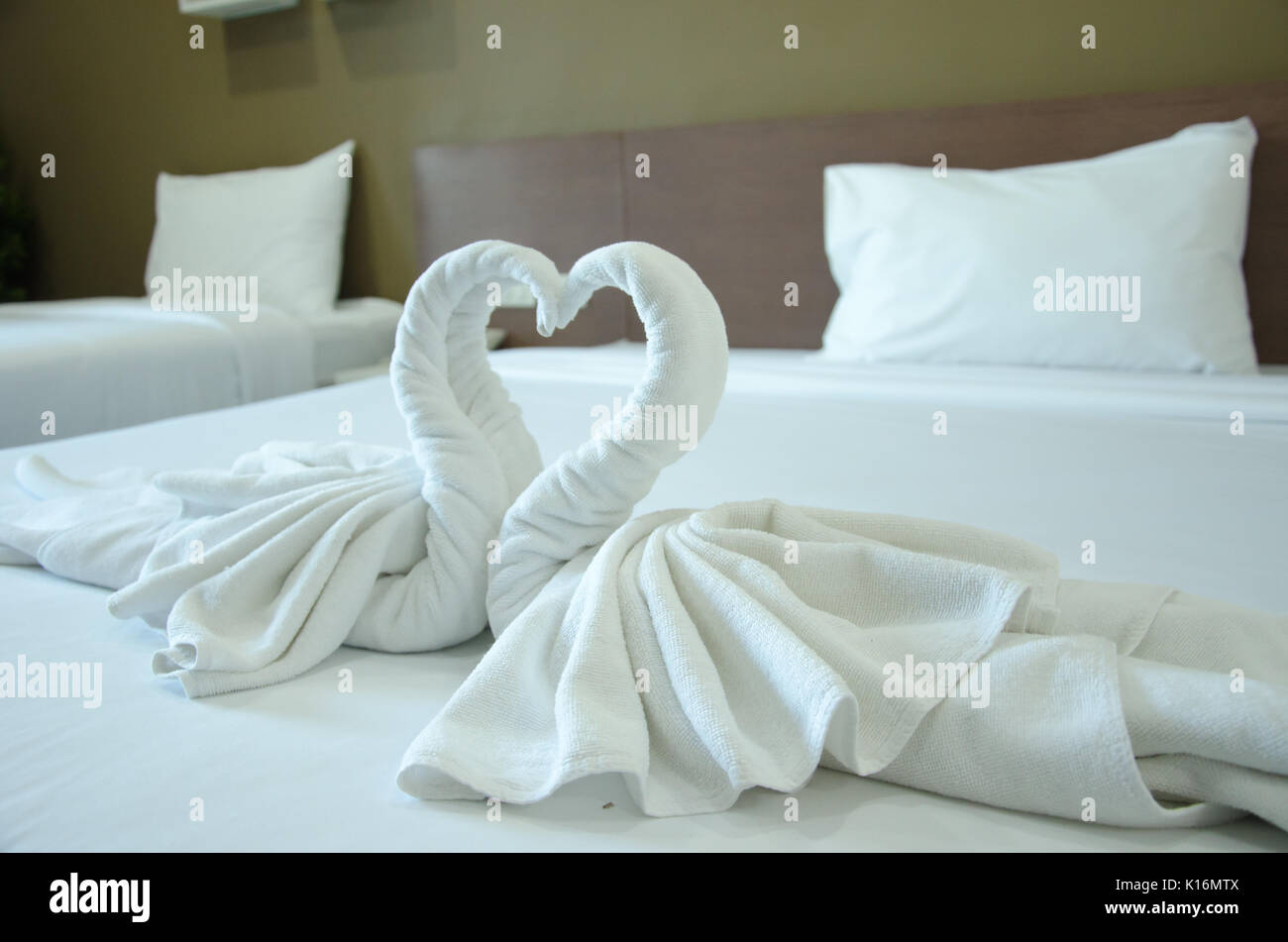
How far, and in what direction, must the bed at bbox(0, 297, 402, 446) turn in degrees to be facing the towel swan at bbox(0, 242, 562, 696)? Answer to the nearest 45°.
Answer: approximately 45° to its left

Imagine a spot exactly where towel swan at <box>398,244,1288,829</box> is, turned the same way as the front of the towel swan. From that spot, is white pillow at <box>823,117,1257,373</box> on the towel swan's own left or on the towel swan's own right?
on the towel swan's own right

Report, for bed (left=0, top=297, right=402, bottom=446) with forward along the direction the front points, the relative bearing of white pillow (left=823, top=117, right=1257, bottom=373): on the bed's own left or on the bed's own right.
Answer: on the bed's own left

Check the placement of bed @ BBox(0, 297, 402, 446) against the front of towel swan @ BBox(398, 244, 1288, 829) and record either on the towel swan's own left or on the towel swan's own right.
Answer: on the towel swan's own right

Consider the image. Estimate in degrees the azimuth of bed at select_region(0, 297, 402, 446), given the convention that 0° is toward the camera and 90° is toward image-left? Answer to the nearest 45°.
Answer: approximately 45°

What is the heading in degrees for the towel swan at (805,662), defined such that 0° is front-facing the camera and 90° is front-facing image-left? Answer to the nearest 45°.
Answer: approximately 90°

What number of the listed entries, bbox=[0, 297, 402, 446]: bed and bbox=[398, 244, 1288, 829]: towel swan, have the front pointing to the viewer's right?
0

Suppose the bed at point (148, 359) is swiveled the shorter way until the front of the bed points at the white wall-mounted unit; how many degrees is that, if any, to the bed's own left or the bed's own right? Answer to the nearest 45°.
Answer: approximately 135° to the bed's own right
